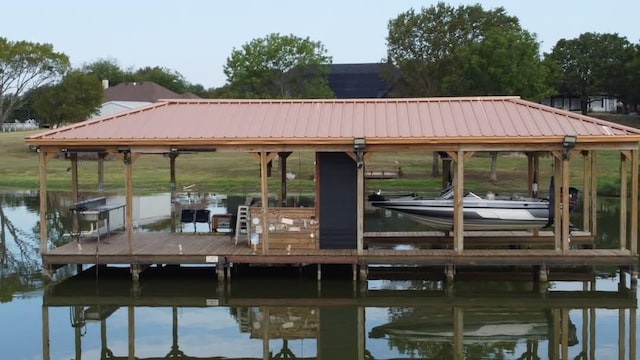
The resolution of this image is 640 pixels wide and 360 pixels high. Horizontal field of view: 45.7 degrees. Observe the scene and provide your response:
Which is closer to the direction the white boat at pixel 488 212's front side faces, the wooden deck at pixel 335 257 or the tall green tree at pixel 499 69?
the wooden deck

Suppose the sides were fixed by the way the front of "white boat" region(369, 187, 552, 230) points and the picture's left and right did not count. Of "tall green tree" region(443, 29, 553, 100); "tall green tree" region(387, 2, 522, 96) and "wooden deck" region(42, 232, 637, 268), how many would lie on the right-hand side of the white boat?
2

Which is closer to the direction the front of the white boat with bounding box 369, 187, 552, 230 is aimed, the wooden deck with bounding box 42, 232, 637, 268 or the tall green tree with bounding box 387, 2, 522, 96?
the wooden deck

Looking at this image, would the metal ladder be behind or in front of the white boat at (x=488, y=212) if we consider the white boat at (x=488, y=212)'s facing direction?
in front

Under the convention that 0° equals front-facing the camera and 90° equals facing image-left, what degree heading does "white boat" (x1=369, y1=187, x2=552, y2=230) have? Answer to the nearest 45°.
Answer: approximately 90°

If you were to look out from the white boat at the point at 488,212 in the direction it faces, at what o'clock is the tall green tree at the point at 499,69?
The tall green tree is roughly at 3 o'clock from the white boat.

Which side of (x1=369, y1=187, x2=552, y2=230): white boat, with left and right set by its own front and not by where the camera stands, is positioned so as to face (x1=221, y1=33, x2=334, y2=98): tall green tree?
right

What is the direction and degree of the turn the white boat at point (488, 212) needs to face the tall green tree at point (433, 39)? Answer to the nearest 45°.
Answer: approximately 90° to its right
